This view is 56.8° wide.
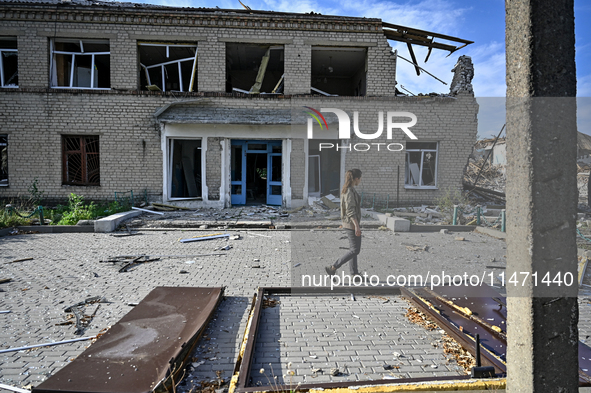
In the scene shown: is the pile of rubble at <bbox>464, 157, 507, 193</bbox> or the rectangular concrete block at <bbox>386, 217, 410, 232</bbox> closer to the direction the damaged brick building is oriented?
the rectangular concrete block

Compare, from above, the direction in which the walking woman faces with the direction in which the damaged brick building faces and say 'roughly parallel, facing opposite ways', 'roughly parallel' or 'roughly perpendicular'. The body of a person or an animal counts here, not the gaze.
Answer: roughly perpendicular
